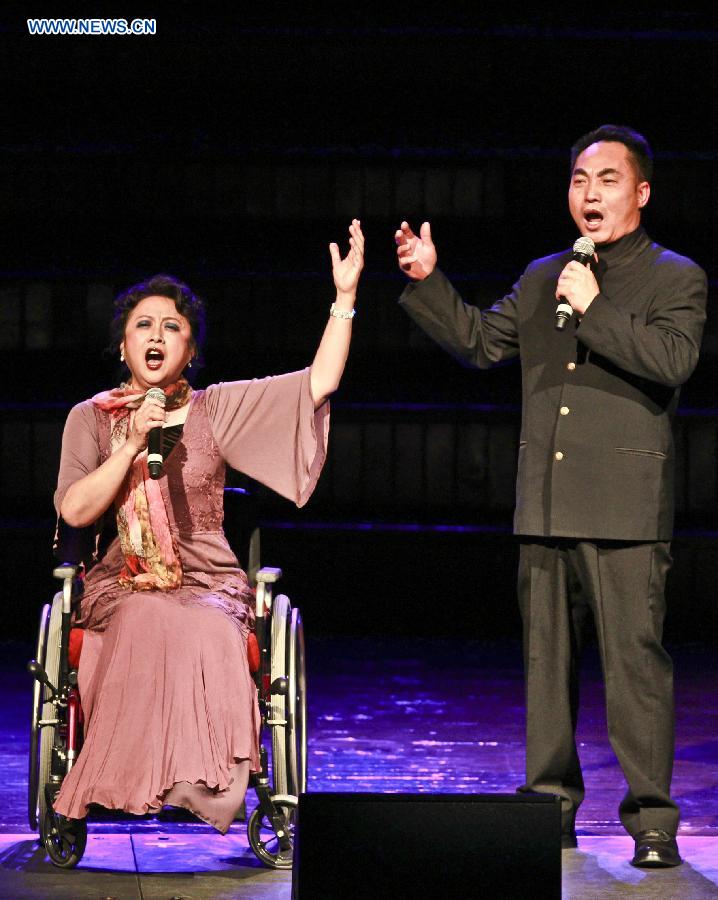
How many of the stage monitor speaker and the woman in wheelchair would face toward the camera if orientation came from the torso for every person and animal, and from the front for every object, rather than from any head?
1

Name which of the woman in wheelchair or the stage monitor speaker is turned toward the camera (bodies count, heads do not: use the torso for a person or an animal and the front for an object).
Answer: the woman in wheelchair

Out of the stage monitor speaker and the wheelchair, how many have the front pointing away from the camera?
1

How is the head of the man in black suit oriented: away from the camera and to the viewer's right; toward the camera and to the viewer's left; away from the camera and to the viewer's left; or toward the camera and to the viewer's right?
toward the camera and to the viewer's left

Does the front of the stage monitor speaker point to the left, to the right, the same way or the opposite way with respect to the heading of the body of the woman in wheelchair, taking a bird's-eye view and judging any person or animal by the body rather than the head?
the opposite way

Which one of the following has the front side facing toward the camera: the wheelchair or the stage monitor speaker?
the wheelchair

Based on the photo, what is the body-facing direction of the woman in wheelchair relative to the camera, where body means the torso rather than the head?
toward the camera

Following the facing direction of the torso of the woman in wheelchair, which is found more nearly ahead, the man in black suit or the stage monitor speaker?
the stage monitor speaker

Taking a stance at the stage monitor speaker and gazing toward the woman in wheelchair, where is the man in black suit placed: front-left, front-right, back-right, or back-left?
front-right

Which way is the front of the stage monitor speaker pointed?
away from the camera

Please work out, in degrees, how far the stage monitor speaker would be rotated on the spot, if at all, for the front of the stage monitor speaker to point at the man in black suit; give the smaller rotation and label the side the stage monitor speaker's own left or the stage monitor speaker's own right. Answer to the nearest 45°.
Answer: approximately 45° to the stage monitor speaker's own right

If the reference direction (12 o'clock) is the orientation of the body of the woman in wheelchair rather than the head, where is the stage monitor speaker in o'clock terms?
The stage monitor speaker is roughly at 11 o'clock from the woman in wheelchair.

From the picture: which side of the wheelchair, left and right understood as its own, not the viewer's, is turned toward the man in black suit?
left

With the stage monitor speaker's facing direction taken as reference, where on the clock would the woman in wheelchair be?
The woman in wheelchair is roughly at 11 o'clock from the stage monitor speaker.
